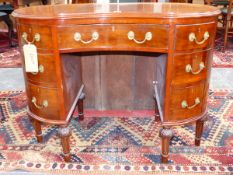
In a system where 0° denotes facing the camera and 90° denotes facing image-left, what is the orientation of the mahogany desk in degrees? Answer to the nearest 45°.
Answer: approximately 0°
